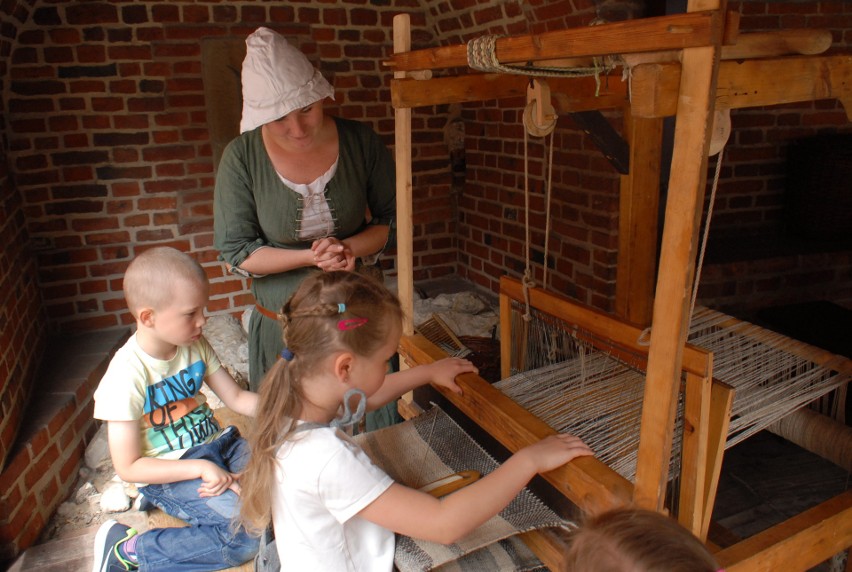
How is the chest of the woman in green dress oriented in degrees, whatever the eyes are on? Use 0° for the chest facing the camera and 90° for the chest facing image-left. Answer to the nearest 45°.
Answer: approximately 0°

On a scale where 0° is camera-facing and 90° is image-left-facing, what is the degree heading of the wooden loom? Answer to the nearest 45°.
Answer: approximately 45°

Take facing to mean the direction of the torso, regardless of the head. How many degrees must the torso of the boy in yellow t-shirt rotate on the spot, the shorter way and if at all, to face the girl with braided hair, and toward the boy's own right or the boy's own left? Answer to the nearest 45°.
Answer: approximately 45° to the boy's own right

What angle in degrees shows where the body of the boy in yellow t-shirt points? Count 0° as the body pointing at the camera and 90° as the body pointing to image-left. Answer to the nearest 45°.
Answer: approximately 315°

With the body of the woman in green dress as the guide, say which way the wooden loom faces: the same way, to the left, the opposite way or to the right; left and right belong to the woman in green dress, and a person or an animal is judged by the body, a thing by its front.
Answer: to the right

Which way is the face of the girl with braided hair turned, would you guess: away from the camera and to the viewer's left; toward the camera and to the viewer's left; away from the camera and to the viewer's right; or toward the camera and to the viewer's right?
away from the camera and to the viewer's right

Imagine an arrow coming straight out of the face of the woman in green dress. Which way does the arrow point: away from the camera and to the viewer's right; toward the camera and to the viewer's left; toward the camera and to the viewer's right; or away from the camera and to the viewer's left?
toward the camera and to the viewer's right
